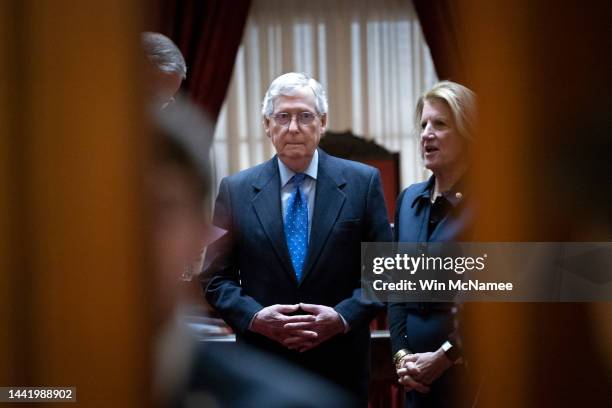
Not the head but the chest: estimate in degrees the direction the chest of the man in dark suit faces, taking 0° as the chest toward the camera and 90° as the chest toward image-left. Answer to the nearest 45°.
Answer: approximately 0°

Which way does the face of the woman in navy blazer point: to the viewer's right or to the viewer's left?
to the viewer's left
